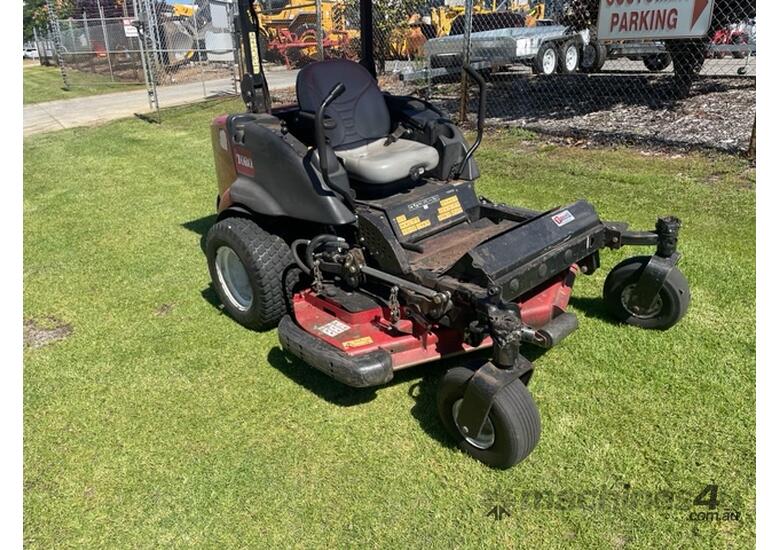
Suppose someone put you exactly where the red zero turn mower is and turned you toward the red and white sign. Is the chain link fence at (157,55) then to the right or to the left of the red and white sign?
left

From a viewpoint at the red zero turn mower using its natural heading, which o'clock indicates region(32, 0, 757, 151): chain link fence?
The chain link fence is roughly at 8 o'clock from the red zero turn mower.

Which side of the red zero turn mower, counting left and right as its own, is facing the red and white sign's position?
left

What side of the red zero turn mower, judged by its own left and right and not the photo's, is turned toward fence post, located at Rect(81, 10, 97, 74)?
back

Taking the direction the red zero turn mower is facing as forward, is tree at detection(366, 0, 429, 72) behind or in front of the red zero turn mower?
behind

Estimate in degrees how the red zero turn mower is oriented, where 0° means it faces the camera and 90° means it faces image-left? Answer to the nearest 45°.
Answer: approximately 315°
